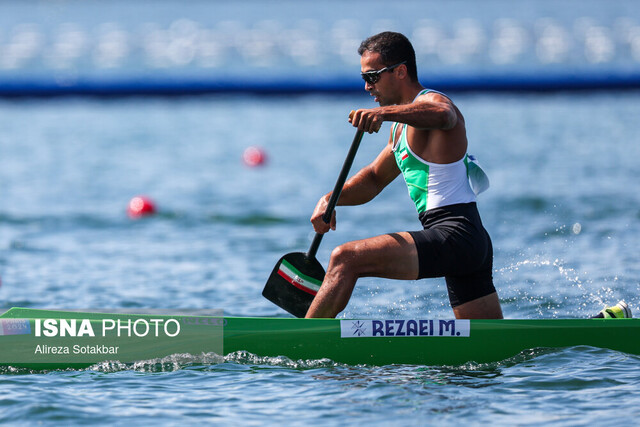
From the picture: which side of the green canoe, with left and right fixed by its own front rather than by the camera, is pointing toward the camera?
left

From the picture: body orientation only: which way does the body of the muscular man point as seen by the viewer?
to the viewer's left

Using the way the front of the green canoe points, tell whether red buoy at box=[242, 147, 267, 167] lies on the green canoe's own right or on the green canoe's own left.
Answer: on the green canoe's own right

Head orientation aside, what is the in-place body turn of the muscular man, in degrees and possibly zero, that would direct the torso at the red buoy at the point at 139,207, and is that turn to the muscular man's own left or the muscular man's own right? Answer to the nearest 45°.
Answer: approximately 45° to the muscular man's own right

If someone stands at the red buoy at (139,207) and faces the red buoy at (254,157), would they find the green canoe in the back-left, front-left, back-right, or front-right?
back-right

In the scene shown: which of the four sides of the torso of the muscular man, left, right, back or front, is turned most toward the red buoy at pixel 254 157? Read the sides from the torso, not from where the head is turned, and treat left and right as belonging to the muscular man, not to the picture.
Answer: right

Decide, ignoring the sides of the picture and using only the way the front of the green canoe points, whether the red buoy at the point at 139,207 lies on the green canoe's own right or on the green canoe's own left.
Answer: on the green canoe's own right
